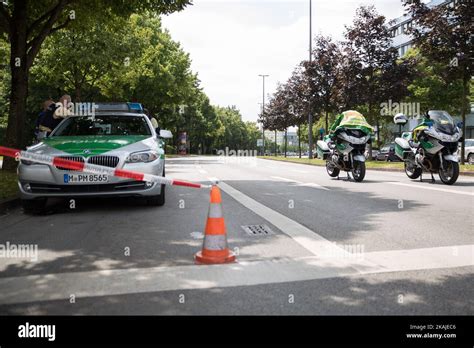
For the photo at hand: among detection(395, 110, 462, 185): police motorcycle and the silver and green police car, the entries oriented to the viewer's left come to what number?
0

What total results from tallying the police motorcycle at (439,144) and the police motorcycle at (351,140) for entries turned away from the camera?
0

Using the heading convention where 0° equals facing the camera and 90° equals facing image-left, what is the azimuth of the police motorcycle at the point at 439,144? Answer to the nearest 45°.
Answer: approximately 315°

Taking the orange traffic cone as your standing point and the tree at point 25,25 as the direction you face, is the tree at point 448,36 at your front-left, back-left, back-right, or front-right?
front-right

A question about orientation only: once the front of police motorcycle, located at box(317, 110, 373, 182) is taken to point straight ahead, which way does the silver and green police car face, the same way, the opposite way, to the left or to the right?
the same way

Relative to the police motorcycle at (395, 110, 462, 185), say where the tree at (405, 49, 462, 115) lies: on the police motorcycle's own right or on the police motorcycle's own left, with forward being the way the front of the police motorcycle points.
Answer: on the police motorcycle's own left

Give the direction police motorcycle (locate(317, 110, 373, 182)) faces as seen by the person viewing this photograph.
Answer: facing the viewer and to the right of the viewer

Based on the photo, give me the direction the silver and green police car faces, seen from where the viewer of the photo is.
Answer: facing the viewer

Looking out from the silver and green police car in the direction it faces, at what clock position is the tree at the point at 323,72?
The tree is roughly at 7 o'clock from the silver and green police car.

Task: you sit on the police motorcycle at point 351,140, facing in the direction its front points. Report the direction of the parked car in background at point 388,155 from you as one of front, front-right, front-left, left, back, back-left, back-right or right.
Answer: back-left

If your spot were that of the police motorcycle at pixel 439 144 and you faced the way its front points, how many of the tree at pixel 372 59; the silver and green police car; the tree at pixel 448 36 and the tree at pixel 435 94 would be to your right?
1

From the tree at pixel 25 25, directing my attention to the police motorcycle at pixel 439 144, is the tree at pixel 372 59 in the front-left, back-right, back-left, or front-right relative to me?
front-left

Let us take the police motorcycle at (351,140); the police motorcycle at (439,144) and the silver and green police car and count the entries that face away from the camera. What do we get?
0

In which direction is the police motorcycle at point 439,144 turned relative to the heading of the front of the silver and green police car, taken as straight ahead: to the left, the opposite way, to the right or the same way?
the same way

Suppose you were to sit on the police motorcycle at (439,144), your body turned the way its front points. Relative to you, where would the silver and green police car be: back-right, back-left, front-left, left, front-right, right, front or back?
right

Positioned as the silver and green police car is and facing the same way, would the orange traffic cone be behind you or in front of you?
in front
